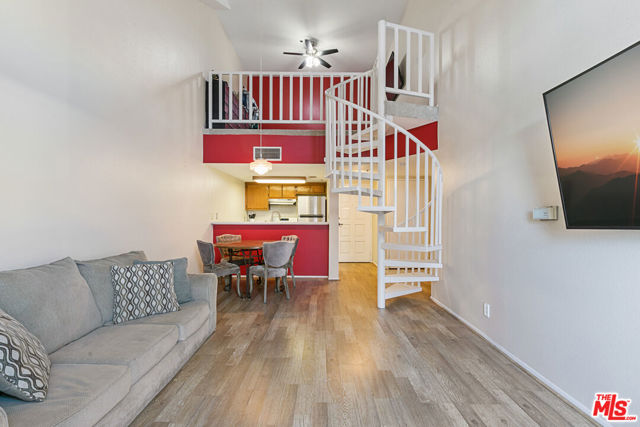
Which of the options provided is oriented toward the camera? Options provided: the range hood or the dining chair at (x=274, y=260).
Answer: the range hood

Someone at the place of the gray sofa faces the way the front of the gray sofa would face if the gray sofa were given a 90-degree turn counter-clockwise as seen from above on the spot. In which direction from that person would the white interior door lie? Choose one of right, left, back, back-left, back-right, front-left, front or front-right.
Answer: front

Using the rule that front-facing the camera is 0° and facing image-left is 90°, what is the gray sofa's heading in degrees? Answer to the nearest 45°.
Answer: approximately 315°

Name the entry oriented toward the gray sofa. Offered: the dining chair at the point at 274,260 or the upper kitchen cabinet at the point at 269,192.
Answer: the upper kitchen cabinet

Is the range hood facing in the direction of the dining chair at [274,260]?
yes

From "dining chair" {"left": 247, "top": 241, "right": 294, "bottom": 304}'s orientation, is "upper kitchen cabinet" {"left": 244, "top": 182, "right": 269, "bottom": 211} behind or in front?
in front

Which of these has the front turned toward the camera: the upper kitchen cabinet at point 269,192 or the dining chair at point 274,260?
the upper kitchen cabinet

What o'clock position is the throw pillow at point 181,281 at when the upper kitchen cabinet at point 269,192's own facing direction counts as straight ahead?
The throw pillow is roughly at 12 o'clock from the upper kitchen cabinet.

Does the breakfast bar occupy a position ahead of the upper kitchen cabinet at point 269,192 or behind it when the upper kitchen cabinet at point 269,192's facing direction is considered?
ahead

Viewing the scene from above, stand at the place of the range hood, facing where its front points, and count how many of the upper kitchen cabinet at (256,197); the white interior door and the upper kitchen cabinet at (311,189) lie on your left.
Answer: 2

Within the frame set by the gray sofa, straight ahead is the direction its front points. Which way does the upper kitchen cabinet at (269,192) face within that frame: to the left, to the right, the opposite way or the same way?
to the right

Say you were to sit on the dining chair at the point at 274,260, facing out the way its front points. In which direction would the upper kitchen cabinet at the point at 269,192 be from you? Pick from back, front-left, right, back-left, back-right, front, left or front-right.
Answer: front-right

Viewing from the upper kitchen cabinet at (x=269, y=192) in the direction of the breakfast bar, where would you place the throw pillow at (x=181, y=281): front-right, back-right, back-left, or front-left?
front-right

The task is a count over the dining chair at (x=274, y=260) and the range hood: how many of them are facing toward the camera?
1

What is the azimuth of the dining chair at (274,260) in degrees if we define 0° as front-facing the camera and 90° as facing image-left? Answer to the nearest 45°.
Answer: approximately 135°

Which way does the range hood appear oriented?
toward the camera
